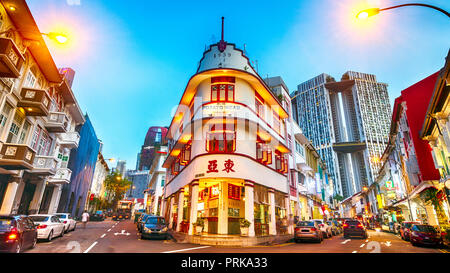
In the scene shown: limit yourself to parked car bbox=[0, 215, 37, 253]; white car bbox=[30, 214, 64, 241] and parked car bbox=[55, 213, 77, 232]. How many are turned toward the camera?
0

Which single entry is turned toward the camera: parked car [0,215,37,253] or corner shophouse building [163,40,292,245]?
the corner shophouse building

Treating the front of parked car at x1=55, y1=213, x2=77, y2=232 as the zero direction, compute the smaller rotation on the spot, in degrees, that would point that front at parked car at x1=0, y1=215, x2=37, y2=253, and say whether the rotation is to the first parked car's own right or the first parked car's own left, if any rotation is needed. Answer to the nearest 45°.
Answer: approximately 135° to the first parked car's own right

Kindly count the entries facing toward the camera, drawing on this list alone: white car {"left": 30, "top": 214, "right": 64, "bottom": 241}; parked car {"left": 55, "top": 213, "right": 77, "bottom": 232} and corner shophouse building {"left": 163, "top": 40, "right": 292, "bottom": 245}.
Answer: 1

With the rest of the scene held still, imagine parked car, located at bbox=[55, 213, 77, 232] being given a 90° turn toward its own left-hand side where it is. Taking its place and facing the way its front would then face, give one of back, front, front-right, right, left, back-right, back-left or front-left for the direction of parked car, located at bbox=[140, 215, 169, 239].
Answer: back

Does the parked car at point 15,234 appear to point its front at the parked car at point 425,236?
no

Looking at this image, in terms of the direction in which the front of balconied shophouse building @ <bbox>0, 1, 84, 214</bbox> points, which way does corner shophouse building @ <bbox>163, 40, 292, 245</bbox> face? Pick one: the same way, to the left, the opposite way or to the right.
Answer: to the right

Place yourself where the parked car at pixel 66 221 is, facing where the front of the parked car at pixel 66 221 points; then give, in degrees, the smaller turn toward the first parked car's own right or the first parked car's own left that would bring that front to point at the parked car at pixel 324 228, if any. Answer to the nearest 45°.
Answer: approximately 90° to the first parked car's own right

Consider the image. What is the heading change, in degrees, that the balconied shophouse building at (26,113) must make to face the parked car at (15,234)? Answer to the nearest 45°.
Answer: approximately 45° to its right

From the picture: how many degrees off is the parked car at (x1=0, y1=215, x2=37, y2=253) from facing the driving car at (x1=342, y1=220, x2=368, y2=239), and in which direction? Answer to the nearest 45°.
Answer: approximately 45° to its right

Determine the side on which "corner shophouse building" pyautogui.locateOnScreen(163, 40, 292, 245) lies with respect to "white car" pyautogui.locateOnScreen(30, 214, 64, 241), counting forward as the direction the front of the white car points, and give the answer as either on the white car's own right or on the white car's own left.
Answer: on the white car's own right

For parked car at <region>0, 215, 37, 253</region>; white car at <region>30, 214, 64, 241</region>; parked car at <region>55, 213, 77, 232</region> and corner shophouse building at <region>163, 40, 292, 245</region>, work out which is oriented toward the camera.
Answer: the corner shophouse building

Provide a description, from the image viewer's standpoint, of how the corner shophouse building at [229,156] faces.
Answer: facing the viewer

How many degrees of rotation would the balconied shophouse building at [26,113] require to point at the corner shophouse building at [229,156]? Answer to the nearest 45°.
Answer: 0° — it already faces it

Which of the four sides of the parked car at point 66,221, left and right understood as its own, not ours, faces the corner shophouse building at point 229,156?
right

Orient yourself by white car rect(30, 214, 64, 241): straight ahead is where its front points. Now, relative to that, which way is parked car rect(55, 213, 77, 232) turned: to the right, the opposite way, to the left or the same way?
the same way

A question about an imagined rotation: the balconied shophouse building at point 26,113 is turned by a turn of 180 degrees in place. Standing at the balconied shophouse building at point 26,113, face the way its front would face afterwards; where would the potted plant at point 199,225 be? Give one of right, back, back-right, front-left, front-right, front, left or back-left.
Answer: back

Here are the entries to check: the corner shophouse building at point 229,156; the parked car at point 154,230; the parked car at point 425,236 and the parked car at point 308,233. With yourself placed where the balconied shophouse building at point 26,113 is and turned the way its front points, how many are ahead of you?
4

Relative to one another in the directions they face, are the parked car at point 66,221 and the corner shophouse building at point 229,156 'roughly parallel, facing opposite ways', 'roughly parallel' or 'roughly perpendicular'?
roughly parallel, facing opposite ways

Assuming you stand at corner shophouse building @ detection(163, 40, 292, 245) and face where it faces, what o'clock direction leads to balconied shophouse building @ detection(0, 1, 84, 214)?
balconied shophouse building @ detection(0, 1, 84, 214) is roughly at 3 o'clock from corner shophouse building @ detection(163, 40, 292, 245).

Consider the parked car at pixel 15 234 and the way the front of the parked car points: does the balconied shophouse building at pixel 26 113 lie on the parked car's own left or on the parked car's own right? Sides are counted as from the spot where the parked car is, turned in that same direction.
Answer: on the parked car's own left

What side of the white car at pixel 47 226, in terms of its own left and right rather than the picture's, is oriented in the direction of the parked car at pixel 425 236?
right
